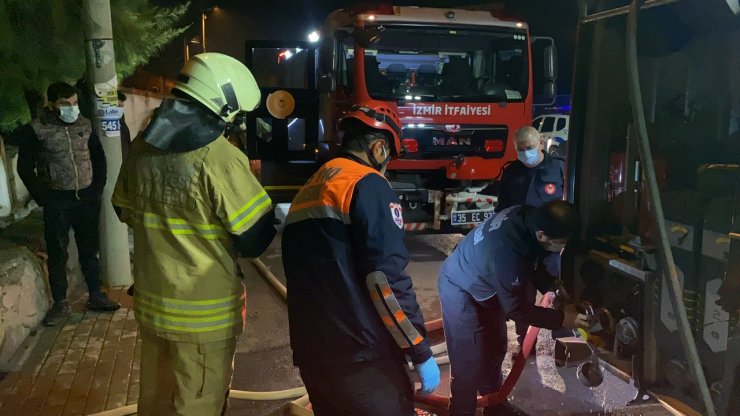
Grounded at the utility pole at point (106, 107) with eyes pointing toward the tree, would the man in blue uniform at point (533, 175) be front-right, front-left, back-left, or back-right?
back-right

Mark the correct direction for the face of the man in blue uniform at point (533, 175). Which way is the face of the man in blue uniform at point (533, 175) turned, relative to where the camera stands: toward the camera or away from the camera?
toward the camera

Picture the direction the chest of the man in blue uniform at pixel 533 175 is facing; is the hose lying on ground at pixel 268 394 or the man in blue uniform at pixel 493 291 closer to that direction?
the man in blue uniform

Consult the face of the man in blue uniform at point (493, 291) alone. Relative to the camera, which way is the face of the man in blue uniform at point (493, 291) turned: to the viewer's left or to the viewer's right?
to the viewer's right

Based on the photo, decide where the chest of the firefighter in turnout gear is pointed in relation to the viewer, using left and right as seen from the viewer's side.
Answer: facing away from the viewer and to the right of the viewer

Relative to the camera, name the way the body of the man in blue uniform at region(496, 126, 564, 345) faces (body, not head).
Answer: toward the camera

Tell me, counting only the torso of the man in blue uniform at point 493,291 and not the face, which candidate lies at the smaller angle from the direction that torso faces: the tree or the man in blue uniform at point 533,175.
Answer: the man in blue uniform

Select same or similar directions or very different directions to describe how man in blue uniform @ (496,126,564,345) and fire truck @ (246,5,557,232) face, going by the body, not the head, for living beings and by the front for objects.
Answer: same or similar directions

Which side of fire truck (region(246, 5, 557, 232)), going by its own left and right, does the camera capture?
front

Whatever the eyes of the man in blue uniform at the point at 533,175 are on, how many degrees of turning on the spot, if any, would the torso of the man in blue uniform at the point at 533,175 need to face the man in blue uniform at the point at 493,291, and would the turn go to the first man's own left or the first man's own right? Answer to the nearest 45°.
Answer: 0° — they already face them

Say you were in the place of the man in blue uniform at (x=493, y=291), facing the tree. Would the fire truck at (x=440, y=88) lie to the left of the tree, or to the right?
right

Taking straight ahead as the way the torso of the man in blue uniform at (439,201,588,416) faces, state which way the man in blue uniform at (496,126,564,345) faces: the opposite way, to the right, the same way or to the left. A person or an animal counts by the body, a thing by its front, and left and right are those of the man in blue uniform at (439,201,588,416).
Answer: to the right

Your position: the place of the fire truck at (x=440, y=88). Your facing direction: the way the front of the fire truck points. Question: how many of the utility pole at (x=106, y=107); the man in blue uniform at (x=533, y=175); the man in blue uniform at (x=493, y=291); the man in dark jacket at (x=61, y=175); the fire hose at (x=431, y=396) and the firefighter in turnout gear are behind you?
0

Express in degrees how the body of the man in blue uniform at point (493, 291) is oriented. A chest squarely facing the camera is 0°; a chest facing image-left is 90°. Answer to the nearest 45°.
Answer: approximately 270°

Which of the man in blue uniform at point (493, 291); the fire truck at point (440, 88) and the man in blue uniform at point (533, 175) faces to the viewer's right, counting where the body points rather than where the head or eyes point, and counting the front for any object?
the man in blue uniform at point (493, 291)

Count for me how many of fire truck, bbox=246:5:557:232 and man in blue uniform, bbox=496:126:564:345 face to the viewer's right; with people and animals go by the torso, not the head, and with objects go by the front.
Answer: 0

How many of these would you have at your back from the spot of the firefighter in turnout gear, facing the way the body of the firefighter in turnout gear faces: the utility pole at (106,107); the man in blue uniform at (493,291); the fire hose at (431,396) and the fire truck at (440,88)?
0
